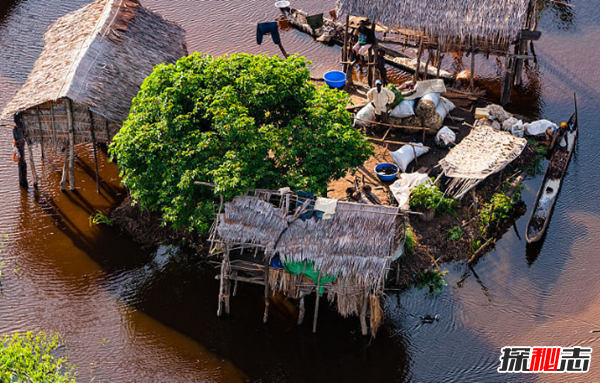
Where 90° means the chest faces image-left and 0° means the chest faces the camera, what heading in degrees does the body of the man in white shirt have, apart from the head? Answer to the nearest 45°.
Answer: approximately 0°

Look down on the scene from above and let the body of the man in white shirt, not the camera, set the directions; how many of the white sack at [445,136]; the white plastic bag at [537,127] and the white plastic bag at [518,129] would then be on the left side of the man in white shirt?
3

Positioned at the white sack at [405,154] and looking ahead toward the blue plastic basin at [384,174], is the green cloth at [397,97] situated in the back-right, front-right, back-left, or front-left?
back-right

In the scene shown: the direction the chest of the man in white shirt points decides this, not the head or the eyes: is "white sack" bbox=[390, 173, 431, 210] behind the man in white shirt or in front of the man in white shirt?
in front

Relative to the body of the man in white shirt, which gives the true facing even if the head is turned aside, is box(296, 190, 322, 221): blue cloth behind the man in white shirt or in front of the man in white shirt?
in front

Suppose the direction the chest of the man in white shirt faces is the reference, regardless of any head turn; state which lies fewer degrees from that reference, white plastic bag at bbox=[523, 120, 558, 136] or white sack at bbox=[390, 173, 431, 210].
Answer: the white sack

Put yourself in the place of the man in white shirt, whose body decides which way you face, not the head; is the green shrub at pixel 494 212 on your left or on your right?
on your left

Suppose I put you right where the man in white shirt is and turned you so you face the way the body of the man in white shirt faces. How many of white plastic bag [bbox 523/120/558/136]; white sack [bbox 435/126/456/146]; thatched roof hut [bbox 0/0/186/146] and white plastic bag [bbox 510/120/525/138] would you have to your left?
3

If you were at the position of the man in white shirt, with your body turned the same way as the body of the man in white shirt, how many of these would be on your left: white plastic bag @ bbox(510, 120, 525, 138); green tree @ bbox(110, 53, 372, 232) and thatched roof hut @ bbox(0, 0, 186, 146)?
1

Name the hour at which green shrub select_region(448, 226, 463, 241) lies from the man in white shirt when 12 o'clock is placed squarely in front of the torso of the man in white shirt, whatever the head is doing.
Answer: The green shrub is roughly at 11 o'clock from the man in white shirt.

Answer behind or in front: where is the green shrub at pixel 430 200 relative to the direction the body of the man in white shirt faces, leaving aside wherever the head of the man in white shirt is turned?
in front

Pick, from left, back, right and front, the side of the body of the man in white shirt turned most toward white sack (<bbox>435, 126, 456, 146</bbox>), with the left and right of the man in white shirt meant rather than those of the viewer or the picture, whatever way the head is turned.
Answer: left

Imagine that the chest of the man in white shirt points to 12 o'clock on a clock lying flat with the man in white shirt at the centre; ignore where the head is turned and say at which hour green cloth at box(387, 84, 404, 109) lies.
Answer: The green cloth is roughly at 8 o'clock from the man in white shirt.
